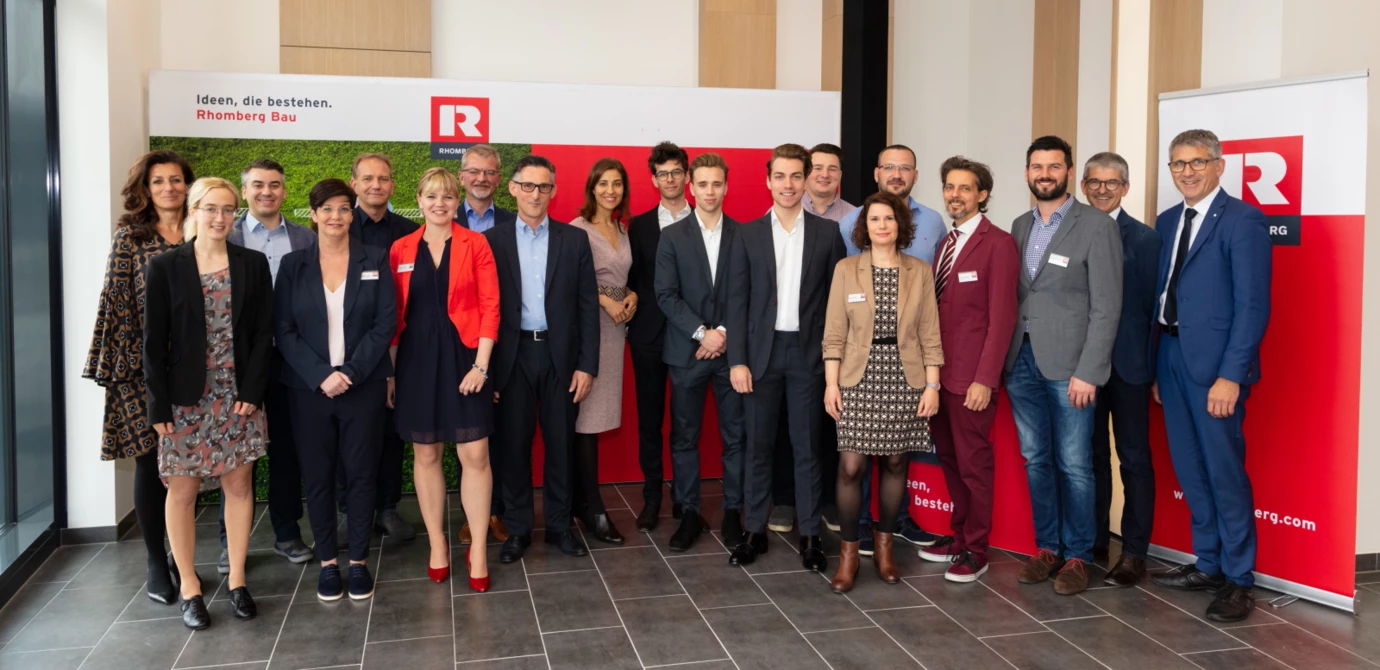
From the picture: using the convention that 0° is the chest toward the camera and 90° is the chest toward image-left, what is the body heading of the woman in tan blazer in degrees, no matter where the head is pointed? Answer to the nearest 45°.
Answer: approximately 0°

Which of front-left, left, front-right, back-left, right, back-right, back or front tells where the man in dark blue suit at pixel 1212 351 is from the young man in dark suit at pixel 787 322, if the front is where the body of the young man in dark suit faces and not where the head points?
left

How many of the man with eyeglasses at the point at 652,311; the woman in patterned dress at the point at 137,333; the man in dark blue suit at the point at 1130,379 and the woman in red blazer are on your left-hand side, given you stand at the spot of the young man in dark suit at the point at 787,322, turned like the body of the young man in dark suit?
1

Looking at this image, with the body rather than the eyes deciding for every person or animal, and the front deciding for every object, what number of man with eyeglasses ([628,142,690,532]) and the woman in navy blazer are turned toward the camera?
2

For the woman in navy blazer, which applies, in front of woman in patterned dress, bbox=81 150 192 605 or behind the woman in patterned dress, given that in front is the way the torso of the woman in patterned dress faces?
in front

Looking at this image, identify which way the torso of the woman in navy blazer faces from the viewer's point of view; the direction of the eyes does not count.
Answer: toward the camera

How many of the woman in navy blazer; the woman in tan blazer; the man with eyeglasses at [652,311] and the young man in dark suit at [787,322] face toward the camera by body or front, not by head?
4
